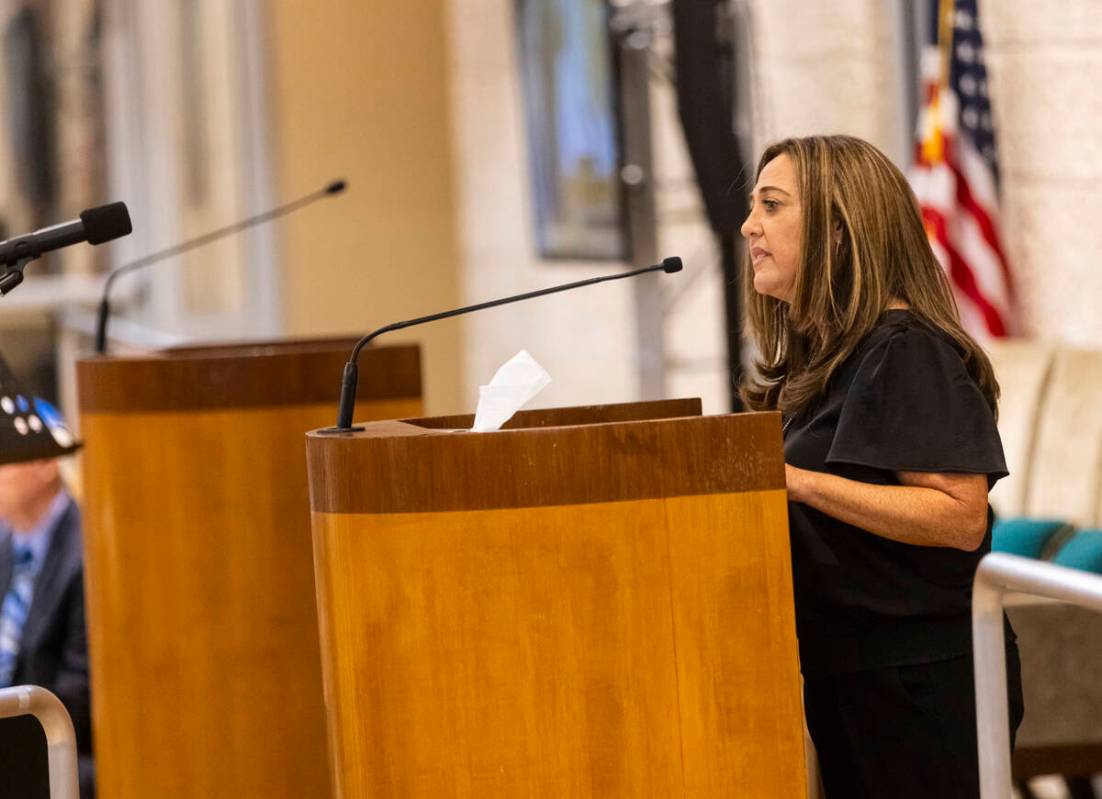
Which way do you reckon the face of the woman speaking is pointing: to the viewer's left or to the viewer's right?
to the viewer's left

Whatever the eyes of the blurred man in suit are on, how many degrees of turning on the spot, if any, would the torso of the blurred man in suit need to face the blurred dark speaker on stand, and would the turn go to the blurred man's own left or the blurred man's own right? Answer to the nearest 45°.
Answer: approximately 135° to the blurred man's own left

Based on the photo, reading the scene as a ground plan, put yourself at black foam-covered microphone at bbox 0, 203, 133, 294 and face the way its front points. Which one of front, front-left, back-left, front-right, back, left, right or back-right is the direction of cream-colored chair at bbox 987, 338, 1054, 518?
front-left

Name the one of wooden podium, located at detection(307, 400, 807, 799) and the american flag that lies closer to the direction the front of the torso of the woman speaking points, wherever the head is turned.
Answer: the wooden podium

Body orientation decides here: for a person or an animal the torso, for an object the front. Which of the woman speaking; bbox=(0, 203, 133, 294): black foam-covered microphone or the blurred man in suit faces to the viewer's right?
the black foam-covered microphone

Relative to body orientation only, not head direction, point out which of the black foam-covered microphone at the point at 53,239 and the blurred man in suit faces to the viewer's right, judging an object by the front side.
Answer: the black foam-covered microphone

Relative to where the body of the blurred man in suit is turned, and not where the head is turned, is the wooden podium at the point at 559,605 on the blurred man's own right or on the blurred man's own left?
on the blurred man's own left

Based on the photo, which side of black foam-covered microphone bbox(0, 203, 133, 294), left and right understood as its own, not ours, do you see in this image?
right

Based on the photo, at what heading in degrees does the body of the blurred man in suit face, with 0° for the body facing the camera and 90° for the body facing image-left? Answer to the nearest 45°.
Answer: approximately 45°

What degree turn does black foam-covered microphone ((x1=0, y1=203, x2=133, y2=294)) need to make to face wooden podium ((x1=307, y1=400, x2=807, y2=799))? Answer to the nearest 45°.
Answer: approximately 45° to its right

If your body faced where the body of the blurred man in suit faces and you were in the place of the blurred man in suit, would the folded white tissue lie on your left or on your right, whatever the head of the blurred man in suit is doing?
on your left

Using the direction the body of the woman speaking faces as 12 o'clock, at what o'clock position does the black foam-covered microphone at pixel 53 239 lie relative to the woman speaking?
The black foam-covered microphone is roughly at 12 o'clock from the woman speaking.

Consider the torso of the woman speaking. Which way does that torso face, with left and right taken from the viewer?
facing to the left of the viewer

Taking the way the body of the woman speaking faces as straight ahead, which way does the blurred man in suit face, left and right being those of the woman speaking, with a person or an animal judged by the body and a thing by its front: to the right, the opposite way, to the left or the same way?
to the left

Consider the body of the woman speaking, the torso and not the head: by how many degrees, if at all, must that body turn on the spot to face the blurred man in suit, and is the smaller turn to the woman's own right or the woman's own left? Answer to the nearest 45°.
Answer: approximately 45° to the woman's own right

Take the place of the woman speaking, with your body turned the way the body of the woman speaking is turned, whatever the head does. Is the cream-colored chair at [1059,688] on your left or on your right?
on your right

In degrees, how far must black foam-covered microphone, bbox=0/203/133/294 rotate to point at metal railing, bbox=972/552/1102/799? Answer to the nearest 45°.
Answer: approximately 45° to its right

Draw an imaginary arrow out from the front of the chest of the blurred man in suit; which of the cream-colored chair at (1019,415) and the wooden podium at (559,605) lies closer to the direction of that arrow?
the wooden podium
